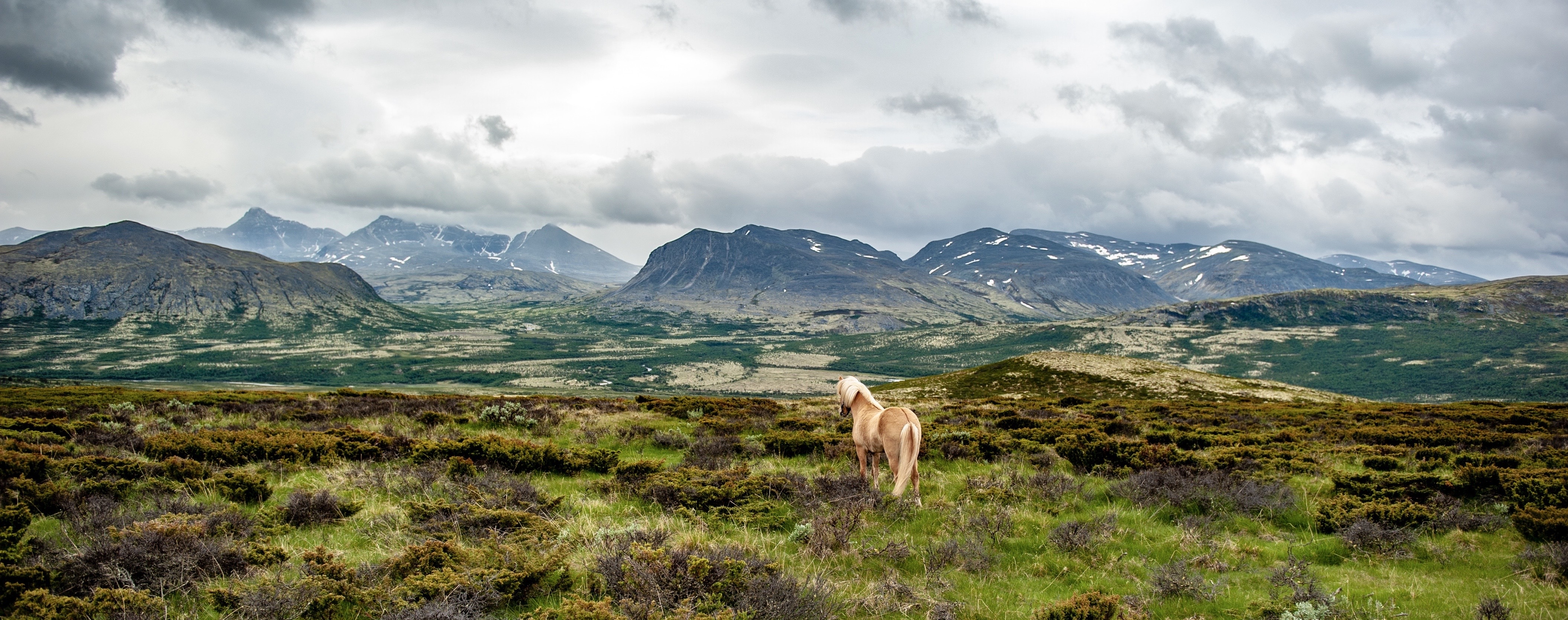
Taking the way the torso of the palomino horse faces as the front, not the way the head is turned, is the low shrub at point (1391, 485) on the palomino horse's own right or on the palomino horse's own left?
on the palomino horse's own right

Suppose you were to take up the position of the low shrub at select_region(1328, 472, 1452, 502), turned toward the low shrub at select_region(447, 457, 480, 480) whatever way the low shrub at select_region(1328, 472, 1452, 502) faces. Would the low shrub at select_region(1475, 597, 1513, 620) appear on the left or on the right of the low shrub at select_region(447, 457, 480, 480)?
left

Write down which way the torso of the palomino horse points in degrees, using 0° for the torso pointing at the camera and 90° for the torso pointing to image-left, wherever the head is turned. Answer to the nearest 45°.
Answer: approximately 135°

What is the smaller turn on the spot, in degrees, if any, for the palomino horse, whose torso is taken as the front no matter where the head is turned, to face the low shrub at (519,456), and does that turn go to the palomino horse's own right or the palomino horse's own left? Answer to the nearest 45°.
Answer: approximately 45° to the palomino horse's own left

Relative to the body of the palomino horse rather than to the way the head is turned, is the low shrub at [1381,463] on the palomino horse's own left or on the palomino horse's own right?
on the palomino horse's own right

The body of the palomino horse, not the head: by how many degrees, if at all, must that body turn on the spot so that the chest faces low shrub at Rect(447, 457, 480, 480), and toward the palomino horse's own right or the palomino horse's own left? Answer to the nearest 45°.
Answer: approximately 45° to the palomino horse's own left

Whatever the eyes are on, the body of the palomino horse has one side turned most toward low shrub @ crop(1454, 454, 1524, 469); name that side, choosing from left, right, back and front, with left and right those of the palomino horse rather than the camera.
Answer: right

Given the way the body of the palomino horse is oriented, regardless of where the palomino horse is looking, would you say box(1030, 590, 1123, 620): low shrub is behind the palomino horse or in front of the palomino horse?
behind

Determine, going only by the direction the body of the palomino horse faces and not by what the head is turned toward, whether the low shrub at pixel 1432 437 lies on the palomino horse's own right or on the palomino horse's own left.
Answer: on the palomino horse's own right

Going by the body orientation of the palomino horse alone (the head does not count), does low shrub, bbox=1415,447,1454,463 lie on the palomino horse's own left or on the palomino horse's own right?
on the palomino horse's own right

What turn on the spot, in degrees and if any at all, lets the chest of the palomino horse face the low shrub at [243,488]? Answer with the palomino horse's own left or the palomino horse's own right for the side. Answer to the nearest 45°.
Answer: approximately 45° to the palomino horse's own left

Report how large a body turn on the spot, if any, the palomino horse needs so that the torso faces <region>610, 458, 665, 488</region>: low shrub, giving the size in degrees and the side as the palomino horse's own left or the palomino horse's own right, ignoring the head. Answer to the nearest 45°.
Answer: approximately 45° to the palomino horse's own left

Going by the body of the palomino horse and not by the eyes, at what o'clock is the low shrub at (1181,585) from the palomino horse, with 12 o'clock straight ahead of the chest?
The low shrub is roughly at 6 o'clock from the palomino horse.

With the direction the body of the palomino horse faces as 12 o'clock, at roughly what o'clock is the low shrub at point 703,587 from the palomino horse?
The low shrub is roughly at 8 o'clock from the palomino horse.
